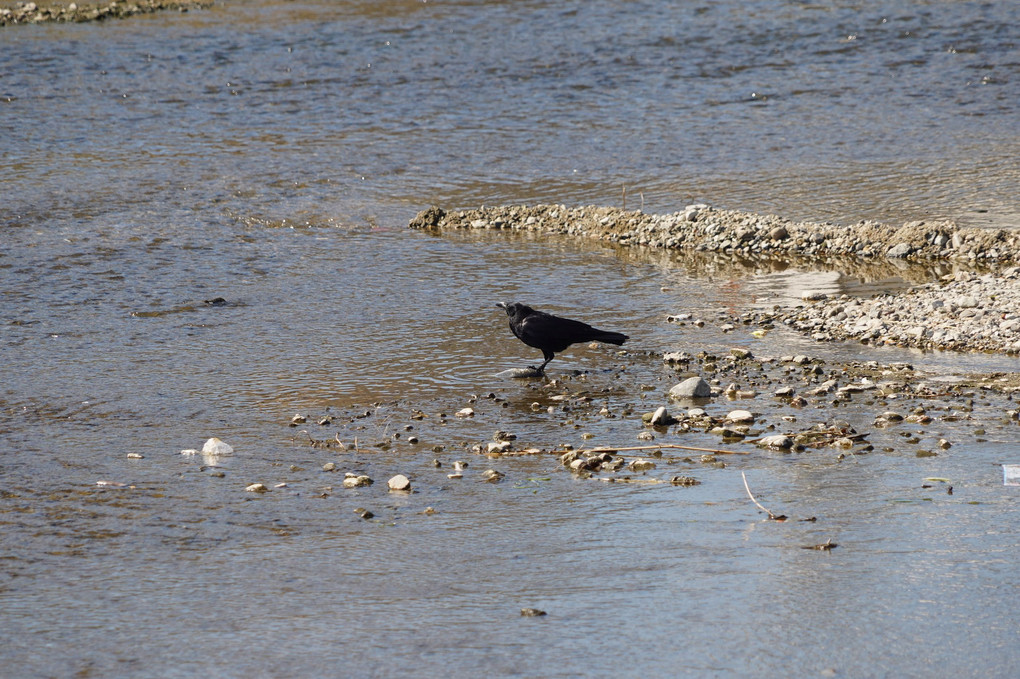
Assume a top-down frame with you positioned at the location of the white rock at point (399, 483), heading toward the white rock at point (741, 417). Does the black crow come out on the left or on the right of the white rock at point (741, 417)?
left

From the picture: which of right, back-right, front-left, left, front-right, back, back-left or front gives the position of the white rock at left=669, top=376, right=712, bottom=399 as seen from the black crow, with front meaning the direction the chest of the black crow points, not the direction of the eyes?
back-left

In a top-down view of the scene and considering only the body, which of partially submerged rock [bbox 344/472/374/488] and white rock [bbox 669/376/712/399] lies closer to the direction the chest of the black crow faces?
the partially submerged rock

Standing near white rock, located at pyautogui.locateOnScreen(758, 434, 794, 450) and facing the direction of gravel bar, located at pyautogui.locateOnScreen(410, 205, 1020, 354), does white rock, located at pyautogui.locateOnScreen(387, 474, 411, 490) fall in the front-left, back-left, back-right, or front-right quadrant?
back-left

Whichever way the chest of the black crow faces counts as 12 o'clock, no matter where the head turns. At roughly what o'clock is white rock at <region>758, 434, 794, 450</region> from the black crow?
The white rock is roughly at 8 o'clock from the black crow.

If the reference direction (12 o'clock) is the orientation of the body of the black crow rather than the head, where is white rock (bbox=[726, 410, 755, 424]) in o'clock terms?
The white rock is roughly at 8 o'clock from the black crow.

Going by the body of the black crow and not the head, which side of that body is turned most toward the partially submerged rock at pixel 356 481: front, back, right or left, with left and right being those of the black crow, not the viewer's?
left

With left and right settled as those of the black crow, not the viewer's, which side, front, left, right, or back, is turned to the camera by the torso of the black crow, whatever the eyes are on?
left
